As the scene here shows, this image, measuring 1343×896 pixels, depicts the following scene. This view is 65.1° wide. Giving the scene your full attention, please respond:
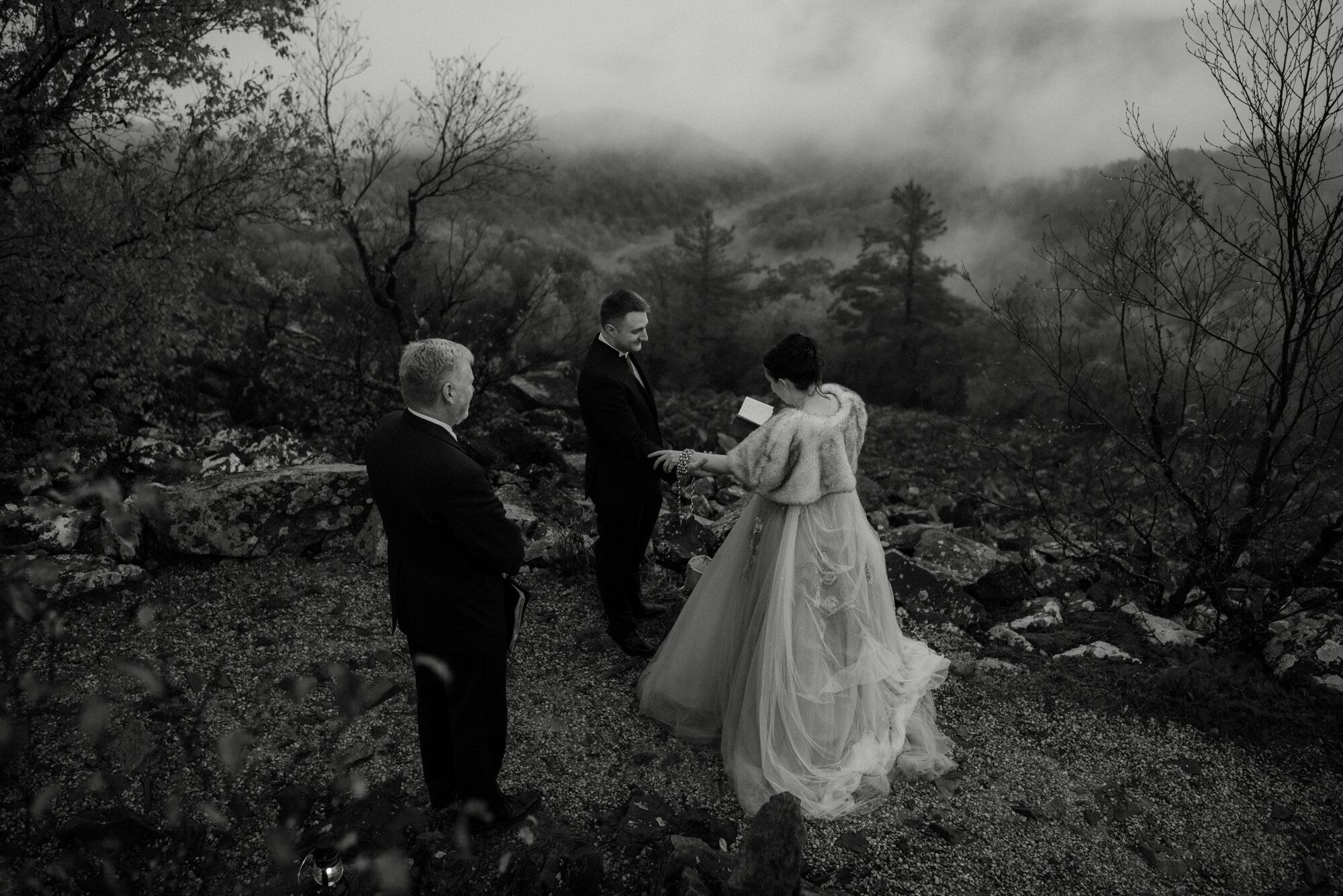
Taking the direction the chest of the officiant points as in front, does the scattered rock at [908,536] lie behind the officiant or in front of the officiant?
in front

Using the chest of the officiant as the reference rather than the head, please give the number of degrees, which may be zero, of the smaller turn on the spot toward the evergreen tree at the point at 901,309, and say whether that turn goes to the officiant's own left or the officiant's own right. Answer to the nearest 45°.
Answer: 0° — they already face it

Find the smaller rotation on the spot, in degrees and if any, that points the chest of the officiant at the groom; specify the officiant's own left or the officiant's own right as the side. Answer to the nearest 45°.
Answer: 0° — they already face them

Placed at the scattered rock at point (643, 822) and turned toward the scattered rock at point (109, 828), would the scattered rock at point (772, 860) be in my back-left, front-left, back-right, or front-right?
back-left

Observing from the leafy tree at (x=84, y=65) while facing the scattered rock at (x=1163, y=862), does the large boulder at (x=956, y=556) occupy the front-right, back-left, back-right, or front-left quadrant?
front-left

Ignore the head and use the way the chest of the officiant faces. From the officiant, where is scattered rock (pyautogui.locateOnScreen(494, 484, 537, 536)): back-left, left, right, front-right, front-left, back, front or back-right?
front-left

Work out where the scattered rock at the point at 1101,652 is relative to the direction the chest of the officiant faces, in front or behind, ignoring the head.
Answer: in front

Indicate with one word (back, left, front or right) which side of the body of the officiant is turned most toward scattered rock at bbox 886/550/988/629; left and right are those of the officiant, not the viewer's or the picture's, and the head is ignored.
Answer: front

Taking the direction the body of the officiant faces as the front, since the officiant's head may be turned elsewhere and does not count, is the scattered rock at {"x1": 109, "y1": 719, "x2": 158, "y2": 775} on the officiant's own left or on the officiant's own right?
on the officiant's own left

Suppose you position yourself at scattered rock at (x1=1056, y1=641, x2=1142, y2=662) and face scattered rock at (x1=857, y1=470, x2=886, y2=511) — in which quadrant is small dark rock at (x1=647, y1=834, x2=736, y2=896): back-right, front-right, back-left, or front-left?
back-left

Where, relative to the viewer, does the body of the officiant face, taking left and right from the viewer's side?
facing away from the viewer and to the right of the viewer

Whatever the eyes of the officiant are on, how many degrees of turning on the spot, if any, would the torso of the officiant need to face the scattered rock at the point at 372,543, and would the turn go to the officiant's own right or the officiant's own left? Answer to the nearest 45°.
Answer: approximately 45° to the officiant's own left

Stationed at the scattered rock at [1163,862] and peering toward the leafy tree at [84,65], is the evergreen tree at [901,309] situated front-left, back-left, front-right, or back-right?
front-right
